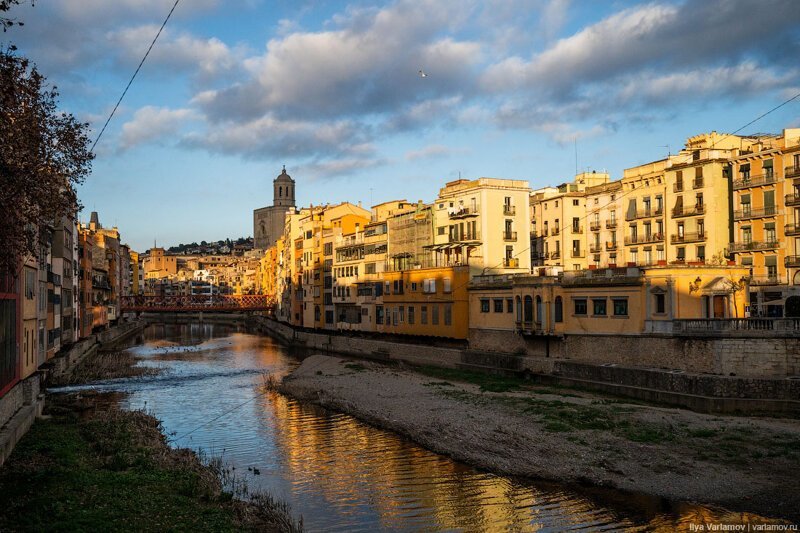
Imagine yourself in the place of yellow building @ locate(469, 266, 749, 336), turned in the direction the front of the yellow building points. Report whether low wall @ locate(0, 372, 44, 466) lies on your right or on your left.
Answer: on your right

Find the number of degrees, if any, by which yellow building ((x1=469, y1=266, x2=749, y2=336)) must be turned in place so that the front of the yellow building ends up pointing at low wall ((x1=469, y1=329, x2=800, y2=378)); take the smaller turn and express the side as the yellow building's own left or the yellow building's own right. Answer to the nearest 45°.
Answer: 0° — it already faces it
